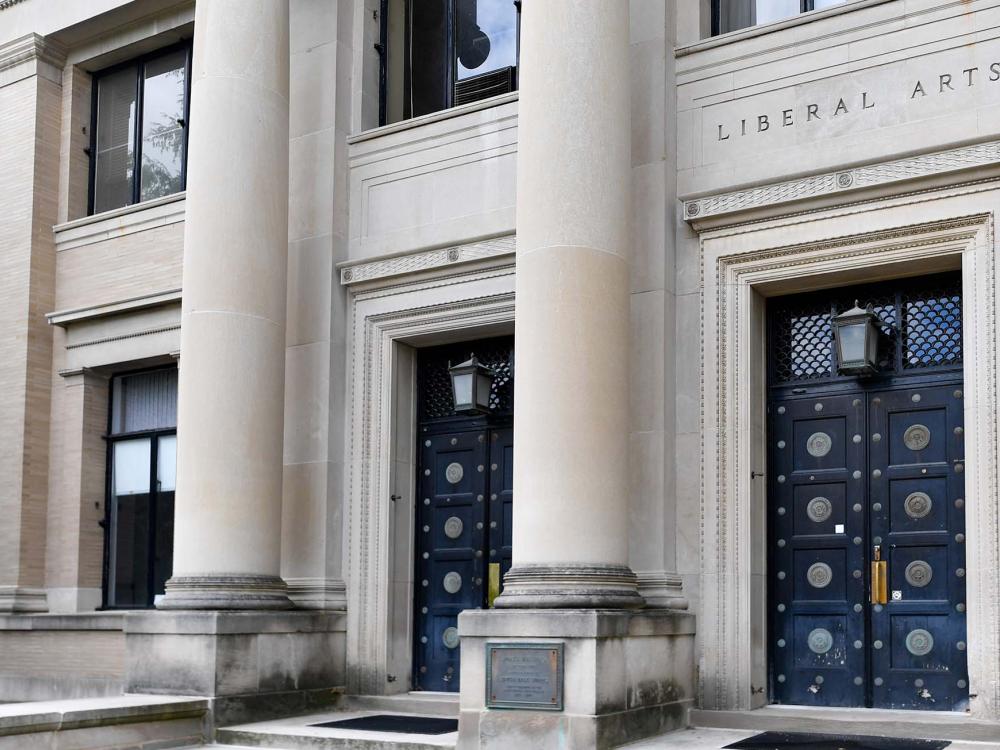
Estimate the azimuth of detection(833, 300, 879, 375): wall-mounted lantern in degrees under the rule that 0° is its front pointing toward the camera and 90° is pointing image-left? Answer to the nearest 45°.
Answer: approximately 45°

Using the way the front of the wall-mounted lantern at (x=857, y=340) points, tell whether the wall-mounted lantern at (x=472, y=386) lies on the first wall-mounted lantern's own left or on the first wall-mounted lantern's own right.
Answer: on the first wall-mounted lantern's own right

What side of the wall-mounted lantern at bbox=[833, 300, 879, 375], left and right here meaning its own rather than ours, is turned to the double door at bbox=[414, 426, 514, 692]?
right
